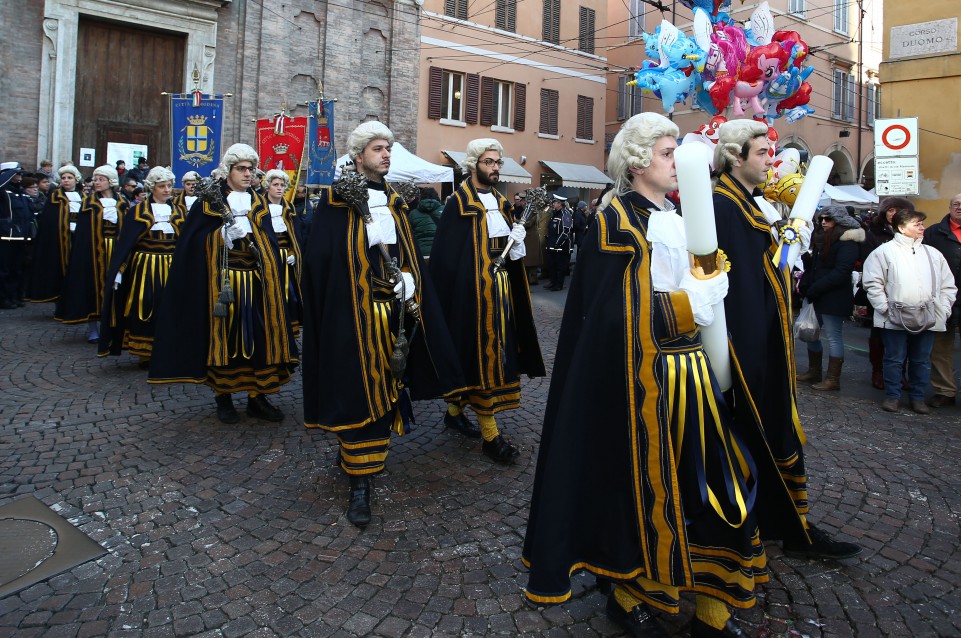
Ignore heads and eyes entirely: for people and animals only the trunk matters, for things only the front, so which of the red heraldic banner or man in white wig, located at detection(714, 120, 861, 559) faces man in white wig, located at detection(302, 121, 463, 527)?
the red heraldic banner

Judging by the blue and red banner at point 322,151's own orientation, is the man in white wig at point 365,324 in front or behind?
in front

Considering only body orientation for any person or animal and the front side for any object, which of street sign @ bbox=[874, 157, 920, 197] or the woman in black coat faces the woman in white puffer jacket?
the street sign

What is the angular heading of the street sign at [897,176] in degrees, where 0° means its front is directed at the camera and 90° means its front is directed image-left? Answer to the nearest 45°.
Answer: approximately 0°

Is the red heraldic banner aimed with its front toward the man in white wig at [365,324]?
yes
